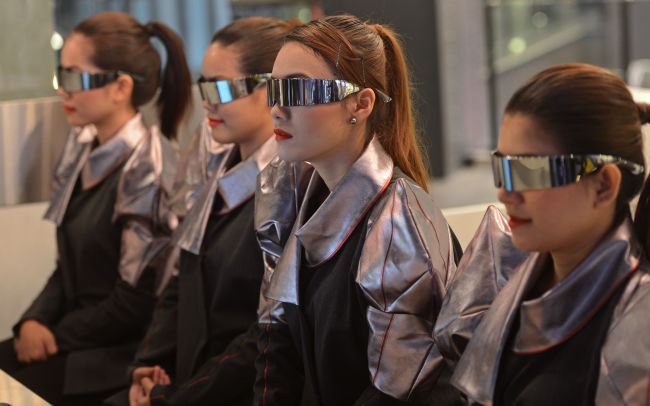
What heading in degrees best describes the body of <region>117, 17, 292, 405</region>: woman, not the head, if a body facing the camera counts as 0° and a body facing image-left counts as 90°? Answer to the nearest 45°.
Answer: approximately 45°

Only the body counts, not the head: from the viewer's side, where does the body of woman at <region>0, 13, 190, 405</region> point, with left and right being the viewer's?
facing the viewer and to the left of the viewer

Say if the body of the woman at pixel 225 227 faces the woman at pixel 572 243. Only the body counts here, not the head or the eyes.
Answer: no

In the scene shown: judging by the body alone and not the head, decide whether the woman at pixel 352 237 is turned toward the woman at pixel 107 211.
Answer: no

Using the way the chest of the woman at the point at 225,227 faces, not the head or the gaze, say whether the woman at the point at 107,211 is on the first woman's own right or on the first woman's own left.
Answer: on the first woman's own right

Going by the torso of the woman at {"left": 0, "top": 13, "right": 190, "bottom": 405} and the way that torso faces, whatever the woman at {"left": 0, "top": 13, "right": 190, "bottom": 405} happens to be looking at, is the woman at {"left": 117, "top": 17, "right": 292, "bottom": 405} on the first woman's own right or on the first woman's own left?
on the first woman's own left

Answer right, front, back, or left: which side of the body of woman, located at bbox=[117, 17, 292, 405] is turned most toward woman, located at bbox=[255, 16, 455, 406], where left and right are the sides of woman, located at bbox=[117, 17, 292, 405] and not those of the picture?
left

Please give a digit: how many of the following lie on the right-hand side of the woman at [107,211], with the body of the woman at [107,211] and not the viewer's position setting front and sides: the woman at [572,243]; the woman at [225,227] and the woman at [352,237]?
0

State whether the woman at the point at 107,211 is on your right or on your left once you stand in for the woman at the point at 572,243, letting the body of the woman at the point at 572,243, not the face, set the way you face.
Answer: on your right

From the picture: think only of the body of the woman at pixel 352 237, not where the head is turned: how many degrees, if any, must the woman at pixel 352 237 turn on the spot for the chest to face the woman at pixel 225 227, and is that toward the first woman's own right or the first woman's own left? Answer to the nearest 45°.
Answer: approximately 90° to the first woman's own right

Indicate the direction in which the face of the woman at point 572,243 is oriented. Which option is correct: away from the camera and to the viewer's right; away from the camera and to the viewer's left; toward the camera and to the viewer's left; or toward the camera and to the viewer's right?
toward the camera and to the viewer's left

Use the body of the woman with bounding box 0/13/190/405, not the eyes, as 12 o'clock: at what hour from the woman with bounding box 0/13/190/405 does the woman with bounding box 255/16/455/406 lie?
the woman with bounding box 255/16/455/406 is roughly at 10 o'clock from the woman with bounding box 0/13/190/405.

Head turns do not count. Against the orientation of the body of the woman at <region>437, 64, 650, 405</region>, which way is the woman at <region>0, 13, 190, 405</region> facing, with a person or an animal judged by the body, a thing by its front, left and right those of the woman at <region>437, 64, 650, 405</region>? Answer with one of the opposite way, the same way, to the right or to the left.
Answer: the same way

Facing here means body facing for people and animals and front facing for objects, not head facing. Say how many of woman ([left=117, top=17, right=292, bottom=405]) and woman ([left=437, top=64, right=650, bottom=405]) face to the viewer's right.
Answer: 0

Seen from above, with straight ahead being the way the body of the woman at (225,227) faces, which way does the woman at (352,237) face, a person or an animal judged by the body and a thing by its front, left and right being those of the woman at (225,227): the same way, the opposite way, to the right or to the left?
the same way

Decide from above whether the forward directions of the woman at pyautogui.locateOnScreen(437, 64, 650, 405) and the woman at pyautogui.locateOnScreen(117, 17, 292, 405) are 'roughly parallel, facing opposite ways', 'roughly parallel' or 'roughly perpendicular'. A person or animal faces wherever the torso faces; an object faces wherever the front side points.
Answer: roughly parallel
